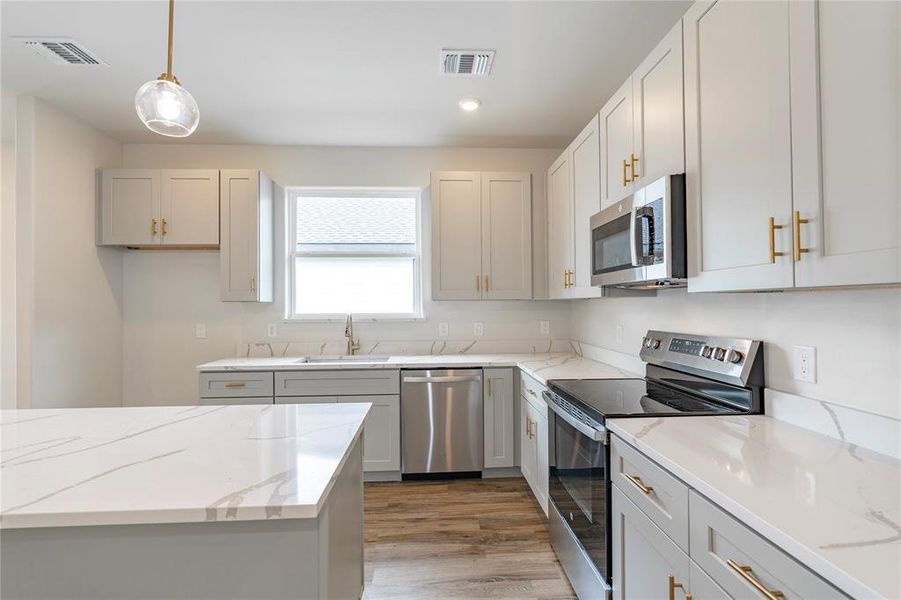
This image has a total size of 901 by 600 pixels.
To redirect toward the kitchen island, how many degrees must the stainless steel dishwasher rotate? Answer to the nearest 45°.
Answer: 0° — it already faces it

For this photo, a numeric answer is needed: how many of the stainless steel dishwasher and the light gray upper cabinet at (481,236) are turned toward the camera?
2

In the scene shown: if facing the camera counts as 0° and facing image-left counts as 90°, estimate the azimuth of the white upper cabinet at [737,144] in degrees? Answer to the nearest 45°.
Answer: approximately 45°

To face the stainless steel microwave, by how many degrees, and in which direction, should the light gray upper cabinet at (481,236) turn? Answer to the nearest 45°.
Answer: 0° — it already faces it

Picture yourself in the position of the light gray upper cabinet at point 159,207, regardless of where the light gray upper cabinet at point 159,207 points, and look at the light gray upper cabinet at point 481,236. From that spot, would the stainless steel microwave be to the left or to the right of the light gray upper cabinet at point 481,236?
right

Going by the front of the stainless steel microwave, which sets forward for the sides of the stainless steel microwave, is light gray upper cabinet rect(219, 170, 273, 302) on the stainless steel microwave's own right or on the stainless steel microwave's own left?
on the stainless steel microwave's own right

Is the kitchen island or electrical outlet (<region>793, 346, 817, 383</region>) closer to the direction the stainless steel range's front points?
the kitchen island

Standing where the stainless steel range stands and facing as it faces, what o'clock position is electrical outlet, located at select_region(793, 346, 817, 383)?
The electrical outlet is roughly at 8 o'clock from the stainless steel range.

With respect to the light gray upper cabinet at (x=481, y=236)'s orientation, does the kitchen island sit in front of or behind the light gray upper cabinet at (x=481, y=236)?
in front
